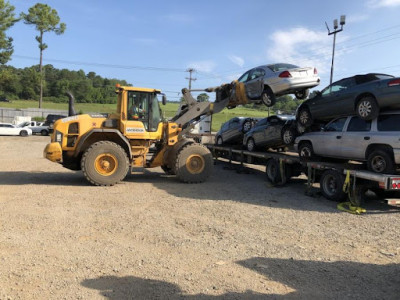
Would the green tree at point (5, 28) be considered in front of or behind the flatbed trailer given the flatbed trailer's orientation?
in front

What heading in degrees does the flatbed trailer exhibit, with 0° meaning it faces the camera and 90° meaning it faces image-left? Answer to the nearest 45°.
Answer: approximately 135°

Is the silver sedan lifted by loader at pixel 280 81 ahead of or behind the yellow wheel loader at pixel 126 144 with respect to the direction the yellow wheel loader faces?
ahead

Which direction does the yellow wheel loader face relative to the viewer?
to the viewer's right

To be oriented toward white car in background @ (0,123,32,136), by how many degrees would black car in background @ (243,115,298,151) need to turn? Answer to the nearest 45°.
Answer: approximately 45° to its right

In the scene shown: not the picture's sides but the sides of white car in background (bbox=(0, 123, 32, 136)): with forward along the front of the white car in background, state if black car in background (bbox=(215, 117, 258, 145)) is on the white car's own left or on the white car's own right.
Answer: on the white car's own right

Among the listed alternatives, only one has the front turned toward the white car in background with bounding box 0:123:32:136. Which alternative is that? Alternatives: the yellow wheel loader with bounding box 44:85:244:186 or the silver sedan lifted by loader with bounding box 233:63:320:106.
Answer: the silver sedan lifted by loader
